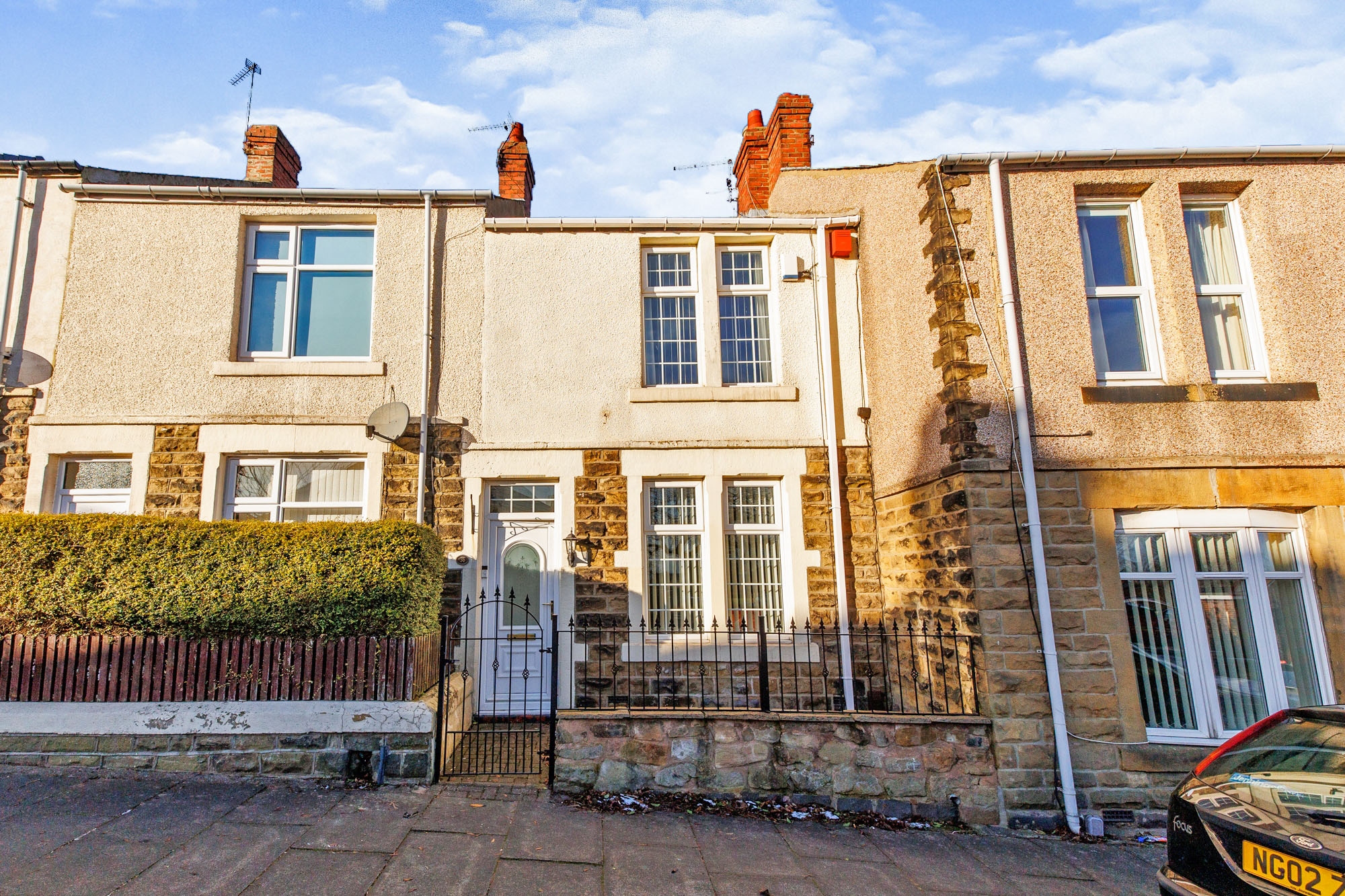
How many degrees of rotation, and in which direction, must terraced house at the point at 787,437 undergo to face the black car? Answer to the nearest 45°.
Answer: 0° — it already faces it

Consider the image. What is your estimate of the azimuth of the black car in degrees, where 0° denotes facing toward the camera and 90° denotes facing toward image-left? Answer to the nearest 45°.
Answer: approximately 225°

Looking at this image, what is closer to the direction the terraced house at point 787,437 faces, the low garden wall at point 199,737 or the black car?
the black car

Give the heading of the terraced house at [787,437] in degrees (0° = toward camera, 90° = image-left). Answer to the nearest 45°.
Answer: approximately 0°

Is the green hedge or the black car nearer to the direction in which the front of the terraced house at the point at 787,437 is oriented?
the black car
